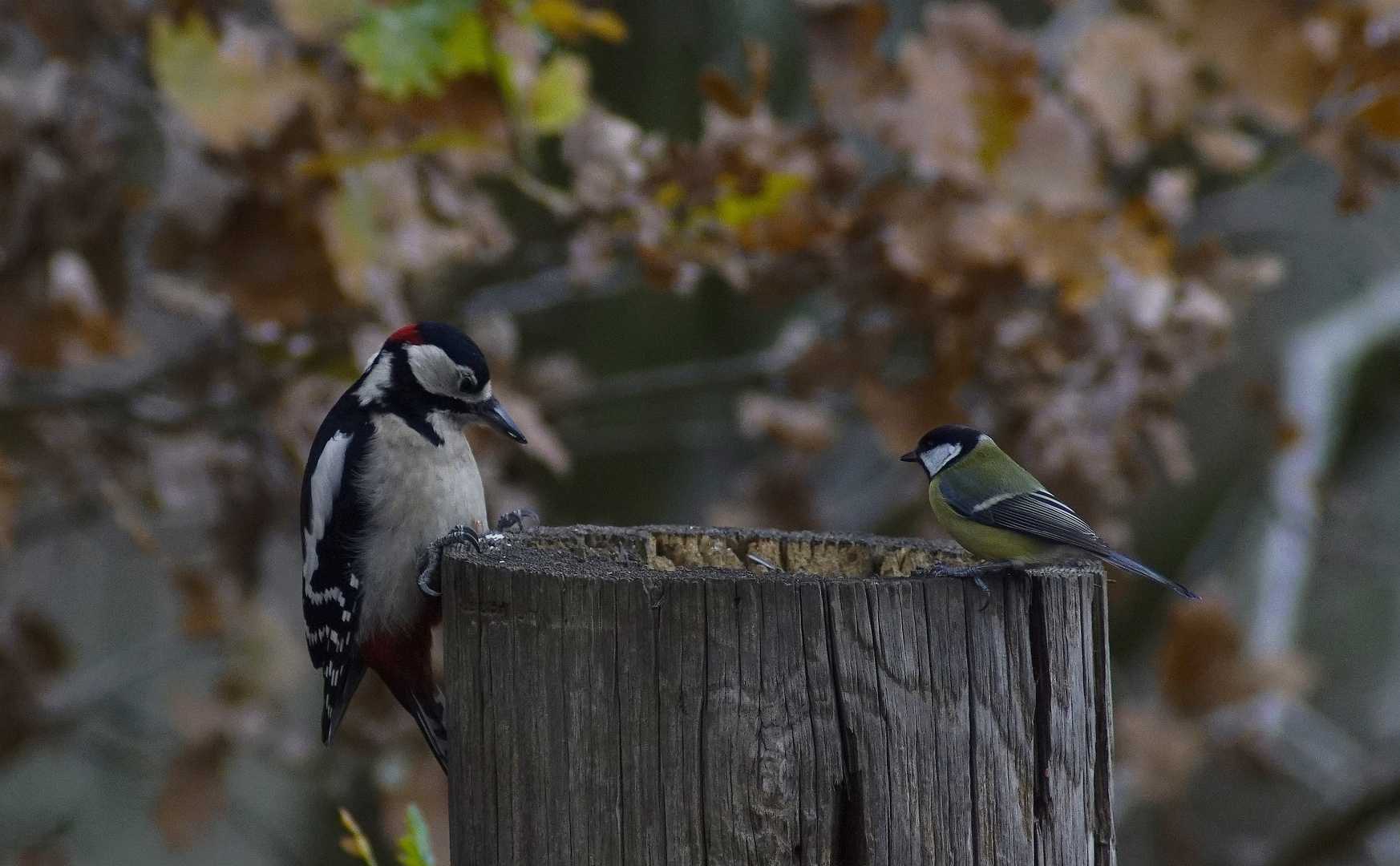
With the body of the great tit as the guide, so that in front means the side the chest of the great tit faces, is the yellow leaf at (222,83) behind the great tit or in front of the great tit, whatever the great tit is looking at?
in front

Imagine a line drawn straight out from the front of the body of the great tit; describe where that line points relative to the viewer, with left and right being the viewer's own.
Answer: facing to the left of the viewer

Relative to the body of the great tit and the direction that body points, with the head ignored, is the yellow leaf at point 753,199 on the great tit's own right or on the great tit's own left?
on the great tit's own right

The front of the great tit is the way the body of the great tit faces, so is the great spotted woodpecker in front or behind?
in front
